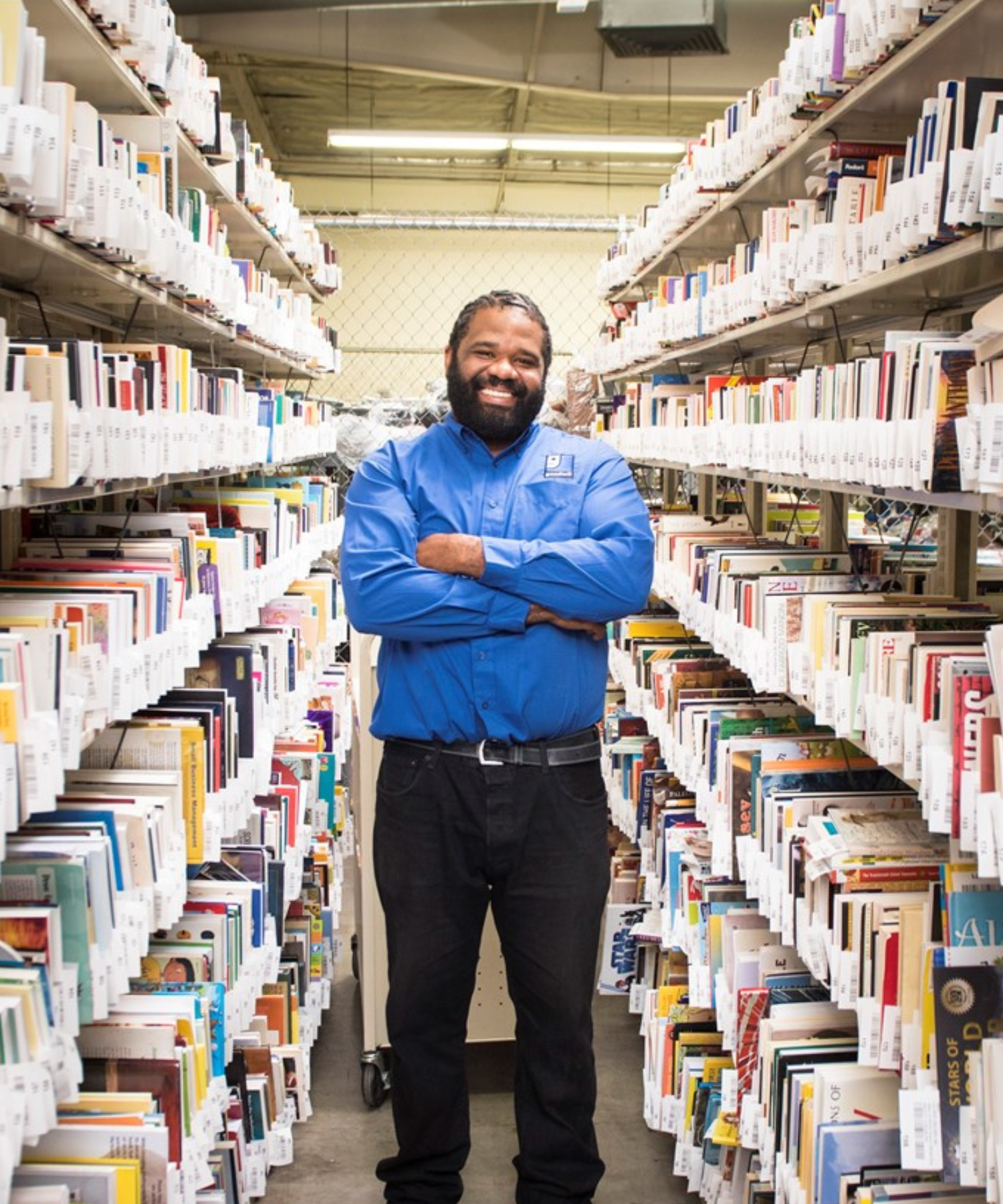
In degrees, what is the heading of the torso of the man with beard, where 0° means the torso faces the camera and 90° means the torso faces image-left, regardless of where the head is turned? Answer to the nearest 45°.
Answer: approximately 0°

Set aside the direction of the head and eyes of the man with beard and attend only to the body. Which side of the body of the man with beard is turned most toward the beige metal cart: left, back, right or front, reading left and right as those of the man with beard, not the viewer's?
back

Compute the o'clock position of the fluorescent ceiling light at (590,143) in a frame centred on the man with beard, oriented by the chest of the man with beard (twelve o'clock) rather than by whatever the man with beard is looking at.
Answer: The fluorescent ceiling light is roughly at 6 o'clock from the man with beard.

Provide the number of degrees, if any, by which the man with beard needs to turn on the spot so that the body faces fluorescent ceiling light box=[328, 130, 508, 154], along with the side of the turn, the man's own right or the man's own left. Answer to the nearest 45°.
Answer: approximately 180°

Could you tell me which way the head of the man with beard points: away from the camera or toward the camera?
toward the camera

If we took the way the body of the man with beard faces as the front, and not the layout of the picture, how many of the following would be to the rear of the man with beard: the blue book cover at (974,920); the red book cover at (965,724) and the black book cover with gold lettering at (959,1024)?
0

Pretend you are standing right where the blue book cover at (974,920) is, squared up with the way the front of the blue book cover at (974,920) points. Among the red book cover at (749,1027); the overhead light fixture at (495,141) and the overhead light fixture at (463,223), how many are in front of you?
0
